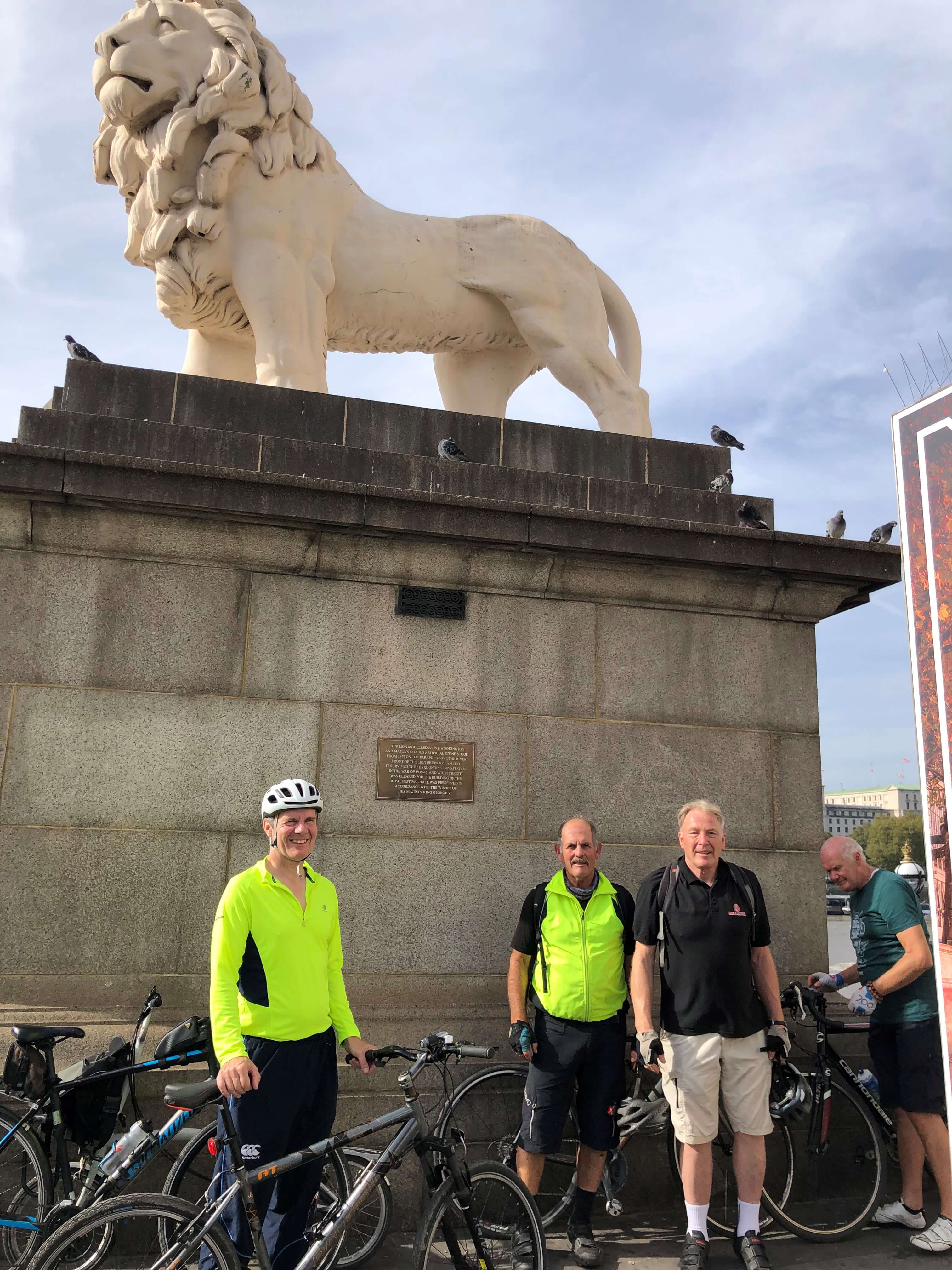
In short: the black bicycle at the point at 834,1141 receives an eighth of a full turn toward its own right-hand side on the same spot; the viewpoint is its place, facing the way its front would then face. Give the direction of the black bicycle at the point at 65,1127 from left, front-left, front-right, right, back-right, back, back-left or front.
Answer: front-left

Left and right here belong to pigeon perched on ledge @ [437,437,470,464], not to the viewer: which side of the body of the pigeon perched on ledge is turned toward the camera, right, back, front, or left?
left

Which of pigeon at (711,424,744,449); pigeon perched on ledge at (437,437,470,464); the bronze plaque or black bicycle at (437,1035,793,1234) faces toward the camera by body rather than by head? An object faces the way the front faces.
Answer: the bronze plaque

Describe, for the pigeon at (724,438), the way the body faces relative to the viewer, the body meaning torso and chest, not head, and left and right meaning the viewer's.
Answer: facing to the left of the viewer

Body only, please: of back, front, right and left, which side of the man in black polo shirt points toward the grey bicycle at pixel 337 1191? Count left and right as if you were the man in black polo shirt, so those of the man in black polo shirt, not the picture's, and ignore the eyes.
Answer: right

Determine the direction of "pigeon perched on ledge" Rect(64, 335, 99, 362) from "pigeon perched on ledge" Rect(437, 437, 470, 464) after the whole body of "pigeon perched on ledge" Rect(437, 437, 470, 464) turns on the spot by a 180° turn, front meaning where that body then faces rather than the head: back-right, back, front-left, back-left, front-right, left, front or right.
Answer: back

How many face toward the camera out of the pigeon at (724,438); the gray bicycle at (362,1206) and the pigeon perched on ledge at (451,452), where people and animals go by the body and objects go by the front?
0

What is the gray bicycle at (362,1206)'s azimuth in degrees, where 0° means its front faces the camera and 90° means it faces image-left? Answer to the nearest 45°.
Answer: approximately 270°

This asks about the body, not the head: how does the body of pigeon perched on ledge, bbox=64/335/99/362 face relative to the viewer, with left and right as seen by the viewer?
facing to the left of the viewer

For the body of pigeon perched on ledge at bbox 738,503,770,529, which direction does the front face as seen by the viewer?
to the viewer's left

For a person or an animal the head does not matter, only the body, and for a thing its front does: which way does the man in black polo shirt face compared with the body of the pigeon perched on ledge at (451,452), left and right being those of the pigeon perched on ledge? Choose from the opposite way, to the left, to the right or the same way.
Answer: to the left
